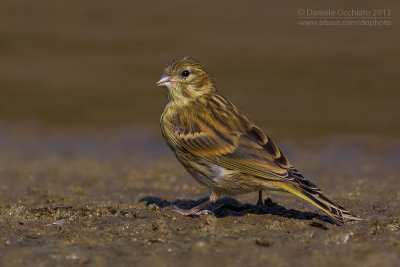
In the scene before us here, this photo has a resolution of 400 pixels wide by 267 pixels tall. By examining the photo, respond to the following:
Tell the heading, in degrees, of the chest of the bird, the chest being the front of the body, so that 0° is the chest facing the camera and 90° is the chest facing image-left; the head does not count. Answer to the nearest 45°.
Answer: approximately 90°
